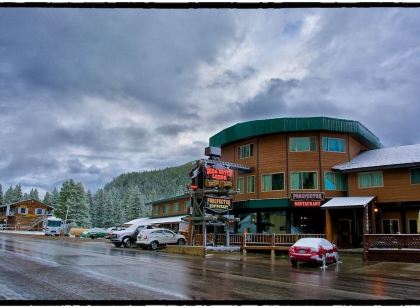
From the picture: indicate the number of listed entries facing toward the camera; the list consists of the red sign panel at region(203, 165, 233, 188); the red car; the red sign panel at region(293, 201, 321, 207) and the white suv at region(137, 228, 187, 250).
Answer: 2

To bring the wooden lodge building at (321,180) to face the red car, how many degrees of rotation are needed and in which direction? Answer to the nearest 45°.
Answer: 0° — it already faces it

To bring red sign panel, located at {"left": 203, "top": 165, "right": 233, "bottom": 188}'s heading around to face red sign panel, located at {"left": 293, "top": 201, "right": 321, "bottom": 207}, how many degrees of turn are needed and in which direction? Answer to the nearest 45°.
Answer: approximately 90° to its left

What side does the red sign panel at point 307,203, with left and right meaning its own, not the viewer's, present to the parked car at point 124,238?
right

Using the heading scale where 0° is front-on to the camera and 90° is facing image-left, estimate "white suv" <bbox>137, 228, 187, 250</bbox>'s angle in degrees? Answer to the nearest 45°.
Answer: approximately 225°

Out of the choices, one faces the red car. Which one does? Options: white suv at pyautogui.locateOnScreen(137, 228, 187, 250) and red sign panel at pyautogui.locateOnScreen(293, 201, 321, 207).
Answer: the red sign panel

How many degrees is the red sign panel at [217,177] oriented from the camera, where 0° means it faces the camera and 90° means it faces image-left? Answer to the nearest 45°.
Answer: approximately 0°

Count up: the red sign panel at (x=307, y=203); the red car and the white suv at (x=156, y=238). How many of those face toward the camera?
1

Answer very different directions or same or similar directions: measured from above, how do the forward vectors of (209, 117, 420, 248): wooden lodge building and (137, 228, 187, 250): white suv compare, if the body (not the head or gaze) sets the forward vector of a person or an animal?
very different directions

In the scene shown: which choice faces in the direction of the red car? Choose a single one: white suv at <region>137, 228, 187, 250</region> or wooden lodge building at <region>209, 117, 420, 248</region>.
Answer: the wooden lodge building
